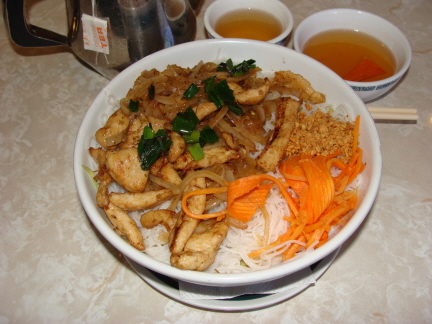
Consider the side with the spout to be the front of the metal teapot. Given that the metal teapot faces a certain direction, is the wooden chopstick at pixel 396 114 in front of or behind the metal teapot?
in front

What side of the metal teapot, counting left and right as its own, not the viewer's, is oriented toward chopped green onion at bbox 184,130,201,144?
right

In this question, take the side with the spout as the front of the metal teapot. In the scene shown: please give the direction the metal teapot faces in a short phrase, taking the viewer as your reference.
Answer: facing to the right of the viewer

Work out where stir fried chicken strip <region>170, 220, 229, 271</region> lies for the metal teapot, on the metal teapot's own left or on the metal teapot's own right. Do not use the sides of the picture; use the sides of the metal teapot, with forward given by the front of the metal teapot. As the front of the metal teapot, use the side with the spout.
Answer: on the metal teapot's own right

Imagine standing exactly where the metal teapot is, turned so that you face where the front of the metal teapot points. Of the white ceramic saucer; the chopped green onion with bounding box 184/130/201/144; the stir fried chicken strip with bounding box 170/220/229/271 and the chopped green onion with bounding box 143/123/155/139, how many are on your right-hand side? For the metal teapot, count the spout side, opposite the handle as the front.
4

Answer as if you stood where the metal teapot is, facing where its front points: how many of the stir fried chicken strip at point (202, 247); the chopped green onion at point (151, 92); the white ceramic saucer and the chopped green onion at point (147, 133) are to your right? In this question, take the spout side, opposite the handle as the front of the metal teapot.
4

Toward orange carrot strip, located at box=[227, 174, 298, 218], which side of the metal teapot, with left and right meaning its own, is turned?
right

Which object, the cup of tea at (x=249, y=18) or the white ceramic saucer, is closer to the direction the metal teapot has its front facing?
the cup of tea

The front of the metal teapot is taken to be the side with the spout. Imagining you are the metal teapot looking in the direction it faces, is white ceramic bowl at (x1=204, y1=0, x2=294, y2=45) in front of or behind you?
in front

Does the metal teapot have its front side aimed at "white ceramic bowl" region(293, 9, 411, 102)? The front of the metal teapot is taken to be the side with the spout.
yes

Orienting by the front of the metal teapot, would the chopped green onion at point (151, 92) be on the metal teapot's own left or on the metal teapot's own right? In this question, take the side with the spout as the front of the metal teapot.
on the metal teapot's own right
